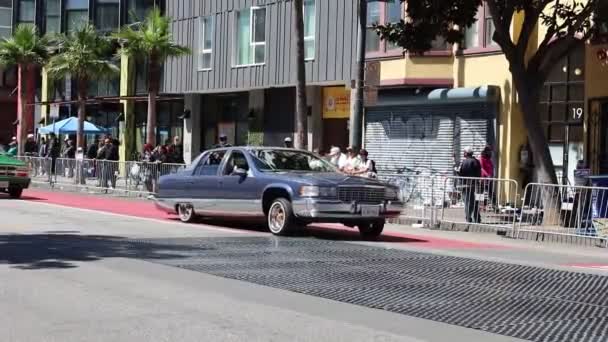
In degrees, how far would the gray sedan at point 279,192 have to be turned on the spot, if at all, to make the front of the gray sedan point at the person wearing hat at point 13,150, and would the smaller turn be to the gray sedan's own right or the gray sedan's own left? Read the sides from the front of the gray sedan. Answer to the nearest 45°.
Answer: approximately 180°

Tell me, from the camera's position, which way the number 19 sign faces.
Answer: facing the viewer

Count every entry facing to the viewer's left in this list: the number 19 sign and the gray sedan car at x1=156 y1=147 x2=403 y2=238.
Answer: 0

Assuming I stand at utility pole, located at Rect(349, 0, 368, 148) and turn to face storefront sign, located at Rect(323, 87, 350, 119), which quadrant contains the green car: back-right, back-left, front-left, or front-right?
front-left

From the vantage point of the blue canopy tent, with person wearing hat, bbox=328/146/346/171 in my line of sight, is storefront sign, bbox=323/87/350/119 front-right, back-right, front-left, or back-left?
front-left

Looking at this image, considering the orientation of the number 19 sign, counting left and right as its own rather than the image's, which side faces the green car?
right

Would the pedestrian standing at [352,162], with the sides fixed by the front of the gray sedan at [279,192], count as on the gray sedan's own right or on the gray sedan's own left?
on the gray sedan's own left

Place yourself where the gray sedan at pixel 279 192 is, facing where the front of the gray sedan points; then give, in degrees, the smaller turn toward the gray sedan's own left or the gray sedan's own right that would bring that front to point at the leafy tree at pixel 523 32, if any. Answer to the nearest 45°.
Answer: approximately 90° to the gray sedan's own left

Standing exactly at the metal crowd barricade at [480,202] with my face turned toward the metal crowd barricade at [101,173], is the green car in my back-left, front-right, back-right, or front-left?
front-left

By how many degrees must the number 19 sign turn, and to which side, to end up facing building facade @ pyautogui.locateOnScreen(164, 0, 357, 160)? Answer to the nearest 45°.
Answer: approximately 135° to its right

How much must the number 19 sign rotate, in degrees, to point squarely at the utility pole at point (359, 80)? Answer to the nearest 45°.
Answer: approximately 45° to its right

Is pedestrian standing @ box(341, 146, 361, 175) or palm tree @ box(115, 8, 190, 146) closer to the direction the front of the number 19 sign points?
the pedestrian standing

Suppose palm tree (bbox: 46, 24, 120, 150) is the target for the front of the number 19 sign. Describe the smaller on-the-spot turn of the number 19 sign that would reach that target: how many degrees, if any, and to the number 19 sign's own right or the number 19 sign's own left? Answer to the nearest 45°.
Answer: approximately 90° to the number 19 sign's own right

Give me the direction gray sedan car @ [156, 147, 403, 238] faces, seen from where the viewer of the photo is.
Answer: facing the viewer and to the right of the viewer
